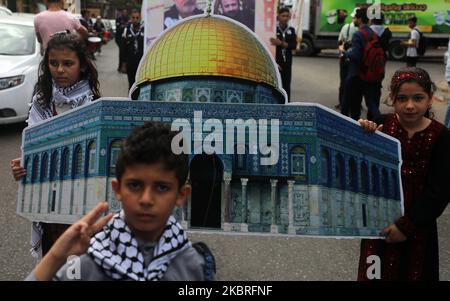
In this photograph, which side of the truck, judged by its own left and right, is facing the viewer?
left

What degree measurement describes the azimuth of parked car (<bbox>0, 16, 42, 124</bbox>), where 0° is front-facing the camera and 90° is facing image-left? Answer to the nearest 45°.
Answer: approximately 45°

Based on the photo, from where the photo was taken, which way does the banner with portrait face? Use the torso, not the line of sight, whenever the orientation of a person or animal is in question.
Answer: toward the camera

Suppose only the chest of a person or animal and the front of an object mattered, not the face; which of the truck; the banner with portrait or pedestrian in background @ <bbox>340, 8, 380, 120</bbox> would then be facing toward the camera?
the banner with portrait

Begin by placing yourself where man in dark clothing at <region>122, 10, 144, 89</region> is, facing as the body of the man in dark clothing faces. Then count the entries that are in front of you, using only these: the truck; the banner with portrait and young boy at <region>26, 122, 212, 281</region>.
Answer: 1

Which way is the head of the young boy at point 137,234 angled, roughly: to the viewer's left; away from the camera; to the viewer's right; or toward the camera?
toward the camera

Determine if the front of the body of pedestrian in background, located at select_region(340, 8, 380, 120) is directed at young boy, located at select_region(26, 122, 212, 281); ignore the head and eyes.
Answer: no

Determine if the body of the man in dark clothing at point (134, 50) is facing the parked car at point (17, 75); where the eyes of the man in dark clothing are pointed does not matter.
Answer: no

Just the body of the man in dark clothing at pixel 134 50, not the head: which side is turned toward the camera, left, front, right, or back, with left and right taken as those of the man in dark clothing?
front

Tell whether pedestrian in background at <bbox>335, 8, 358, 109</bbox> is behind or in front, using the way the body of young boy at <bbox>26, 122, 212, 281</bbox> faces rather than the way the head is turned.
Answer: behind

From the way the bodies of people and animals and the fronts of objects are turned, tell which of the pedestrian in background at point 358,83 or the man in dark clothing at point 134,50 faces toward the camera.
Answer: the man in dark clothing

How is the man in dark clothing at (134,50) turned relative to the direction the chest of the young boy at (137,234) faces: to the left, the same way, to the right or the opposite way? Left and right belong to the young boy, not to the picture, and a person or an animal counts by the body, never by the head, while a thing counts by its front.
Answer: the same way

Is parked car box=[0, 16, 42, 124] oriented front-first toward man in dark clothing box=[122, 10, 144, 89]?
no

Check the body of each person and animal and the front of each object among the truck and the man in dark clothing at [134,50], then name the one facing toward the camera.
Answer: the man in dark clothing

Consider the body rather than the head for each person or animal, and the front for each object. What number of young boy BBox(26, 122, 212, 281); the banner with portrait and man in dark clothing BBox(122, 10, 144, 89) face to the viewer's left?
0

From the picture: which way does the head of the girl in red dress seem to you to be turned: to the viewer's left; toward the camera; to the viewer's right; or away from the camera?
toward the camera
